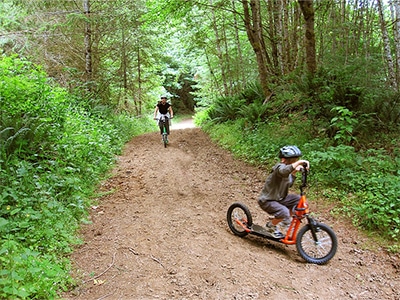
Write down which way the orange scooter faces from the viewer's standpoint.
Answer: facing the viewer and to the right of the viewer
